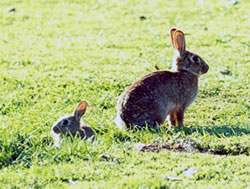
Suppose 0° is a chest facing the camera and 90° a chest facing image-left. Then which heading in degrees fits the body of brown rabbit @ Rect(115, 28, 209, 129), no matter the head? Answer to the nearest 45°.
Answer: approximately 270°

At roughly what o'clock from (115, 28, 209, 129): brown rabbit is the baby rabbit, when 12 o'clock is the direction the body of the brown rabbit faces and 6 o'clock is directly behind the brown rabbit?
The baby rabbit is roughly at 5 o'clock from the brown rabbit.
